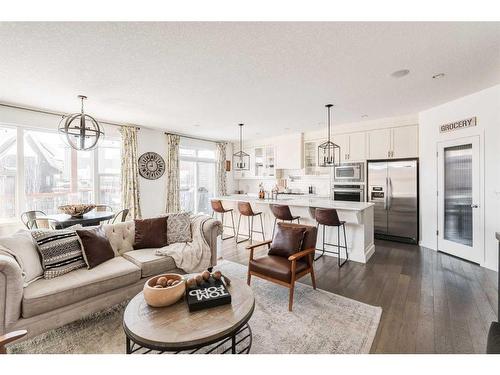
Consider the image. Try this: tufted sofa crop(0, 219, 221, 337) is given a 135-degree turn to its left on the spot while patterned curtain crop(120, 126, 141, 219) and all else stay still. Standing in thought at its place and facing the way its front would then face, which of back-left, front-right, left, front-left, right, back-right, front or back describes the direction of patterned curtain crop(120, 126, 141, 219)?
front

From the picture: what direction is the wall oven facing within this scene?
toward the camera

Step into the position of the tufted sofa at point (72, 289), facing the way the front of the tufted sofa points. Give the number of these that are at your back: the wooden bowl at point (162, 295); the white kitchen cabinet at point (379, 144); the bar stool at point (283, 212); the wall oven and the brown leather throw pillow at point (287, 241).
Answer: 0

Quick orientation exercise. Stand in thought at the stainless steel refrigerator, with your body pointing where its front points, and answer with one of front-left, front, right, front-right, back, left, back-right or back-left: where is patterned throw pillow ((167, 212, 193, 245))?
front

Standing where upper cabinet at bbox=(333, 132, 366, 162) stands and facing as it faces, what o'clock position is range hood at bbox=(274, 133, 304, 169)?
range hood at bbox=(274, 133, 304, 169) is roughly at 2 o'clock from upper cabinet at bbox=(333, 132, 366, 162).

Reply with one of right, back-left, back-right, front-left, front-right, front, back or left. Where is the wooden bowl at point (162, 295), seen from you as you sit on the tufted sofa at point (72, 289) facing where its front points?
front

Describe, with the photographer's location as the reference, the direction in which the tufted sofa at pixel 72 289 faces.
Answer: facing the viewer and to the right of the viewer

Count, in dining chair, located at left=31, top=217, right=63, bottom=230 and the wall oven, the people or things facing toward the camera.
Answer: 1

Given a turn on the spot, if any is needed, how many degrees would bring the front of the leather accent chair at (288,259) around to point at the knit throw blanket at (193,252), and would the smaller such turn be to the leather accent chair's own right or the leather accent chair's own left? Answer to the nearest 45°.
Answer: approximately 45° to the leather accent chair's own right

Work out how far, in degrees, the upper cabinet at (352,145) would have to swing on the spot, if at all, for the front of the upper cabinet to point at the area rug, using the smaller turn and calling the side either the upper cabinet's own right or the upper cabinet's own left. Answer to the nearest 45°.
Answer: approximately 45° to the upper cabinet's own left

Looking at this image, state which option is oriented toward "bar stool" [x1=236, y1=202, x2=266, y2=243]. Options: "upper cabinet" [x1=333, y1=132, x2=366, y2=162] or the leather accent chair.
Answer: the upper cabinet

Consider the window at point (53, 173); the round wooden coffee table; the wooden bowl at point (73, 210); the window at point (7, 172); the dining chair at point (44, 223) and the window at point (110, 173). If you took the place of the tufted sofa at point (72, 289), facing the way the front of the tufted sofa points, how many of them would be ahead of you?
1

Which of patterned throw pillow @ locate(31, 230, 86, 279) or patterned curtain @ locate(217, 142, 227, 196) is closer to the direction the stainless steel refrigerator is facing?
the patterned throw pillow

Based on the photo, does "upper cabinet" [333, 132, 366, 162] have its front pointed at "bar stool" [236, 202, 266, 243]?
yes

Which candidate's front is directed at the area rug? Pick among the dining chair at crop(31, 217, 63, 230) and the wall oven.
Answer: the wall oven

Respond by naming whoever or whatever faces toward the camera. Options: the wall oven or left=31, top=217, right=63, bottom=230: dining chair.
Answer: the wall oven

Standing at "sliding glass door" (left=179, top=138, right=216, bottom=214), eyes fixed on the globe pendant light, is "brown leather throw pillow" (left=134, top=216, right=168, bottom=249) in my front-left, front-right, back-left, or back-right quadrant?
front-left

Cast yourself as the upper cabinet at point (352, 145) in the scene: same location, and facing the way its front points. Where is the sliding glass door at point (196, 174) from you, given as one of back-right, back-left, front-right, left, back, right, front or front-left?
front-right

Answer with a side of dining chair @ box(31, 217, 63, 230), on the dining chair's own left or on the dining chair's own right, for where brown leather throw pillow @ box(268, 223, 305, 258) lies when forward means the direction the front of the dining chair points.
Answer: on the dining chair's own right

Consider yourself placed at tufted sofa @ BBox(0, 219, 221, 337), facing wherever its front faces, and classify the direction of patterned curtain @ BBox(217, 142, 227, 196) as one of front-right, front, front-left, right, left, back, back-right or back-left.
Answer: left

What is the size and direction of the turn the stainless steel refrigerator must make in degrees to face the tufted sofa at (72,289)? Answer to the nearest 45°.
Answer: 0° — it already faces it

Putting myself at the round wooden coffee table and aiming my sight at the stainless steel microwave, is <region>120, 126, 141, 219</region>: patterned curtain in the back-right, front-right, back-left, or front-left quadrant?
front-left
